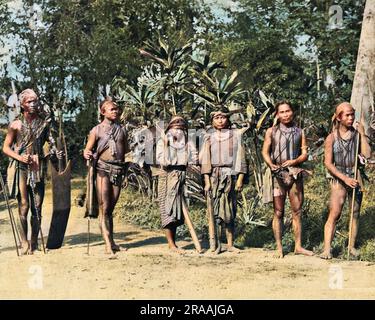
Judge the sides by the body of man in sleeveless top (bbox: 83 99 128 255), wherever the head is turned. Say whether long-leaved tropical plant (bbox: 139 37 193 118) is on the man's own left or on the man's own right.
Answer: on the man's own left

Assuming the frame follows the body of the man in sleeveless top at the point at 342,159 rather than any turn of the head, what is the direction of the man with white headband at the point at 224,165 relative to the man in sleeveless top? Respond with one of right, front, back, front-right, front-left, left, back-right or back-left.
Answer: back-right

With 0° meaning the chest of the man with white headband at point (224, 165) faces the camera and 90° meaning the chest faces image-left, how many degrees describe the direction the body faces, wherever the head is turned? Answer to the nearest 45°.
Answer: approximately 0°

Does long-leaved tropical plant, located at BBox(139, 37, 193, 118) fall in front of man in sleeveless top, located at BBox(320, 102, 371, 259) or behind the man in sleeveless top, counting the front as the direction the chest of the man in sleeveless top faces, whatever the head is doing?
behind

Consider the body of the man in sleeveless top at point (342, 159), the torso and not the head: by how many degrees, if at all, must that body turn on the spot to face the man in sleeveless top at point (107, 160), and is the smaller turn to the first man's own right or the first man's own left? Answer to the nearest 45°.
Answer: approximately 135° to the first man's own right

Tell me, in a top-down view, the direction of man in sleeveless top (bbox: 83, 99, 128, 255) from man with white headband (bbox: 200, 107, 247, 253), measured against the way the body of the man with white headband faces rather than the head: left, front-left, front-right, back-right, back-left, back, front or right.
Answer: right

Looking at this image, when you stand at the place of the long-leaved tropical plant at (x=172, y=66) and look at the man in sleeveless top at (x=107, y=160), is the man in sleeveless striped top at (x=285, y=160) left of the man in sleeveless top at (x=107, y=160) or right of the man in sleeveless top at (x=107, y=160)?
left

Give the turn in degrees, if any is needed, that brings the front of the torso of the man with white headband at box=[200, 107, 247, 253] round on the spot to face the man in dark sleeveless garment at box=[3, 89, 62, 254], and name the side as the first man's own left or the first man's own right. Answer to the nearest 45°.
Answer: approximately 90° to the first man's own right

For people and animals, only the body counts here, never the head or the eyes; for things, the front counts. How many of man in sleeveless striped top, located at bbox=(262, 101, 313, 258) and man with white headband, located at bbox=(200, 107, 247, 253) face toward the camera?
2

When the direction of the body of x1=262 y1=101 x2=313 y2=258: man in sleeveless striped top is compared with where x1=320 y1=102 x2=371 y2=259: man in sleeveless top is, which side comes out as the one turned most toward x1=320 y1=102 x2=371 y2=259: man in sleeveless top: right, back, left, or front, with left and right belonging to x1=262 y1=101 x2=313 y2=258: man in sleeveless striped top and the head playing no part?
left

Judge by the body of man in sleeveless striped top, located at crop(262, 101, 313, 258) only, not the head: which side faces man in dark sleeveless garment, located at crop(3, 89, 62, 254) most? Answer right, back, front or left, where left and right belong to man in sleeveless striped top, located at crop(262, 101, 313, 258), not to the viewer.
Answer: right
